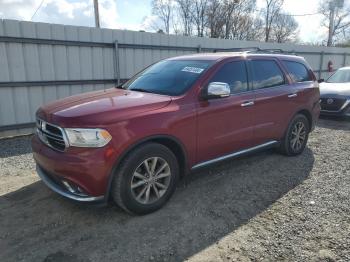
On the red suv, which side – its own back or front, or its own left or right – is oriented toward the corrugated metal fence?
right

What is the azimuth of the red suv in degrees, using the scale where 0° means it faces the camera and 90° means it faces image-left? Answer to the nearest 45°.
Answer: approximately 45°

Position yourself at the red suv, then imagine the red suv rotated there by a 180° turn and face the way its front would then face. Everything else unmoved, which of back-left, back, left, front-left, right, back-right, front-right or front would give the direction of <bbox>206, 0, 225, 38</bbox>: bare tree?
front-left

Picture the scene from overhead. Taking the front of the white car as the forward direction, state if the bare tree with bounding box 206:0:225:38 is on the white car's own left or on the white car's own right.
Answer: on the white car's own right

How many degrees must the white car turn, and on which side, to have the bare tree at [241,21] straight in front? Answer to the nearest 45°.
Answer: approximately 135° to its right

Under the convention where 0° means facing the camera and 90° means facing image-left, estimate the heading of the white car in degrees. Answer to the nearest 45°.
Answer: approximately 45°

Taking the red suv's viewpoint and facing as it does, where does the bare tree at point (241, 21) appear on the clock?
The bare tree is roughly at 5 o'clock from the red suv.

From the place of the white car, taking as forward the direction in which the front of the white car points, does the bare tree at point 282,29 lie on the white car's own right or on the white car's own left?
on the white car's own right
